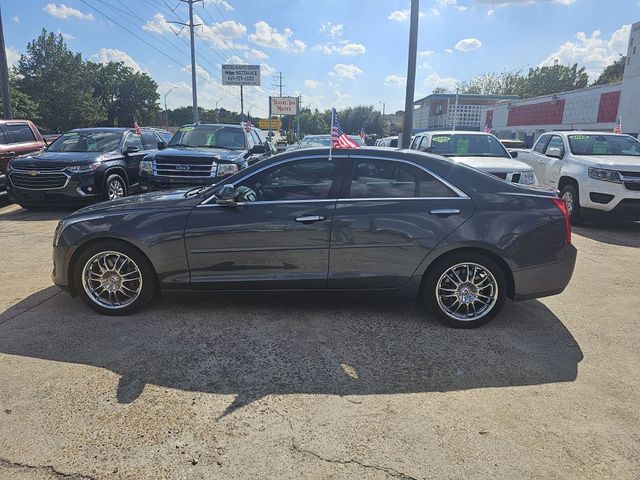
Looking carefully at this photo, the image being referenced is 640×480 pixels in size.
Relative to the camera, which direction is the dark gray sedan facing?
to the viewer's left

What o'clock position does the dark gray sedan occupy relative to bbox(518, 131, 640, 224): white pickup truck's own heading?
The dark gray sedan is roughly at 2 o'clock from the white pickup truck.

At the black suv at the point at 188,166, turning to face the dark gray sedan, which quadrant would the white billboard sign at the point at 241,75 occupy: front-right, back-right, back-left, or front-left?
back-left

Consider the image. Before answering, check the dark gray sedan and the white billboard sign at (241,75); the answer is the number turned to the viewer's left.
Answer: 1

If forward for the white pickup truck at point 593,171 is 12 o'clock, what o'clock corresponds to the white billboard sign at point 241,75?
The white billboard sign is roughly at 6 o'clock from the white pickup truck.

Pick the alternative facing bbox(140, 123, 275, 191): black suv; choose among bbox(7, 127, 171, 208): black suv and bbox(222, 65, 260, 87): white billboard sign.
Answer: the white billboard sign

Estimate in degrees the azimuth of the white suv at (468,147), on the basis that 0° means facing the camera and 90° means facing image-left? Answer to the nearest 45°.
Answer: approximately 315°

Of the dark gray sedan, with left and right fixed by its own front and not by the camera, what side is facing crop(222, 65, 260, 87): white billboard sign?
right

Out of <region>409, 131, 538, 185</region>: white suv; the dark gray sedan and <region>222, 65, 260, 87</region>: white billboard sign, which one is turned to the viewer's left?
the dark gray sedan

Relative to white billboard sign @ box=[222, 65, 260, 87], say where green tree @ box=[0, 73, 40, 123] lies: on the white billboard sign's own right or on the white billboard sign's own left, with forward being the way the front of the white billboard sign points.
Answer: on the white billboard sign's own right

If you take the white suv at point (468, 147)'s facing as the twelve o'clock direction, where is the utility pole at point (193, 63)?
The utility pole is roughly at 6 o'clock from the white suv.

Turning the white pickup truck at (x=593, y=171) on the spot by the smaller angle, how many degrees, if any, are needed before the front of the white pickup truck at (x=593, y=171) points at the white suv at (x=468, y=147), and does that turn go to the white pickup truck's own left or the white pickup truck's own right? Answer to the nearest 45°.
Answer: approximately 135° to the white pickup truck's own right
